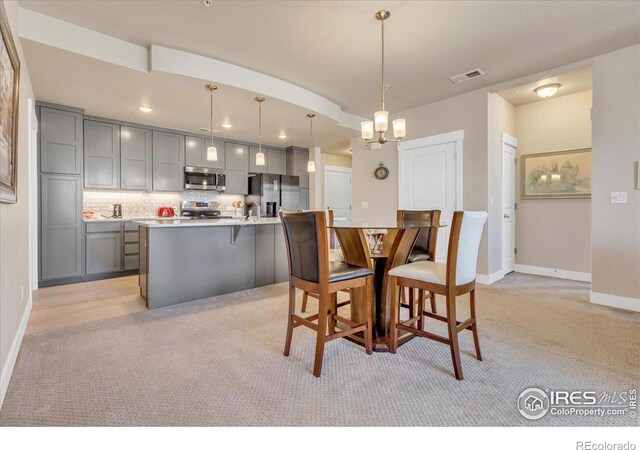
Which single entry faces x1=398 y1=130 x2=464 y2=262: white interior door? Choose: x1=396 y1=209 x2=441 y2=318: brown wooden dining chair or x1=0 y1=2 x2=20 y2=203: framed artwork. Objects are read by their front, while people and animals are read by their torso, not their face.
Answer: the framed artwork

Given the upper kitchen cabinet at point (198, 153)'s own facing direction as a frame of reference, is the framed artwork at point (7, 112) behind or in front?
in front

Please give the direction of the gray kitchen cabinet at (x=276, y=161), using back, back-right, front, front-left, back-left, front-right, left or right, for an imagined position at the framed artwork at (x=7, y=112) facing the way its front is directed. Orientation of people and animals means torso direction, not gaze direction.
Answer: front-left

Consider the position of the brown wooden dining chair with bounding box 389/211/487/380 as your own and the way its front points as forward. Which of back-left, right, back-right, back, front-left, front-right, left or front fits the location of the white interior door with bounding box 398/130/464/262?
front-right

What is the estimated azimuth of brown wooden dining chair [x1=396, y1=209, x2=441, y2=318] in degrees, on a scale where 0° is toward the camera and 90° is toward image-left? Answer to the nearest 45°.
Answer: approximately 45°

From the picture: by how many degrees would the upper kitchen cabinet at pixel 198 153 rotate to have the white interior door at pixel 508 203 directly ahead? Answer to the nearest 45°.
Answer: approximately 45° to its left

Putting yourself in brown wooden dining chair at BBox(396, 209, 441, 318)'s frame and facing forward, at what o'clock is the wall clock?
The wall clock is roughly at 4 o'clock from the brown wooden dining chair.

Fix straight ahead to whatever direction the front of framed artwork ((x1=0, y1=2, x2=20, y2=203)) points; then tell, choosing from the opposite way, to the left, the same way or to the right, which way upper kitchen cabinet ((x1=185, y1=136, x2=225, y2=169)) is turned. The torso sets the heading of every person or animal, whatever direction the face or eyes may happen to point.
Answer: to the right

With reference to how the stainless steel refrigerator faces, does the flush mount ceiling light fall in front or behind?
in front

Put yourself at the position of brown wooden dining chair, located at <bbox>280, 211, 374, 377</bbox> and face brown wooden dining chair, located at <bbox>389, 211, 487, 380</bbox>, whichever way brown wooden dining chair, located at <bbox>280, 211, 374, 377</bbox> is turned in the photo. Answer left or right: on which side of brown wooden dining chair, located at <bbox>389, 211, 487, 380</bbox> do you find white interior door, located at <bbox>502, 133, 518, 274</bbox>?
left

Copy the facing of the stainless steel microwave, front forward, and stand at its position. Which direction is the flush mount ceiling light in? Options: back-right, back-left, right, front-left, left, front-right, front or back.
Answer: front-left

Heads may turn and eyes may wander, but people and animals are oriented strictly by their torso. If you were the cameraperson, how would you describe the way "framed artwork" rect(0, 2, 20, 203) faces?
facing to the right of the viewer

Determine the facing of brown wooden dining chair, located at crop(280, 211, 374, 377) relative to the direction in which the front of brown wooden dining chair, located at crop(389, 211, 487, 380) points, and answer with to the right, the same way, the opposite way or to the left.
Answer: to the right
